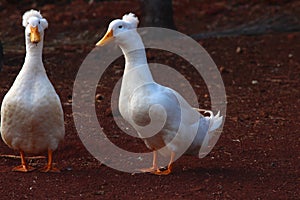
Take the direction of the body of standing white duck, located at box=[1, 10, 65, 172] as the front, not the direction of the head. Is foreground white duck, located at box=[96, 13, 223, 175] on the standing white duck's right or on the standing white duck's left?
on the standing white duck's left

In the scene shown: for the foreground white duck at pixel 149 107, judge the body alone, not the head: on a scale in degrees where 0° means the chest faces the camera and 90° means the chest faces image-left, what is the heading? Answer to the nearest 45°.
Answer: approximately 90°

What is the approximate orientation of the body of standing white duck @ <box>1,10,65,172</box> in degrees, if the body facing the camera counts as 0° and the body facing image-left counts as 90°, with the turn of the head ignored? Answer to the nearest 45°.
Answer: approximately 0°

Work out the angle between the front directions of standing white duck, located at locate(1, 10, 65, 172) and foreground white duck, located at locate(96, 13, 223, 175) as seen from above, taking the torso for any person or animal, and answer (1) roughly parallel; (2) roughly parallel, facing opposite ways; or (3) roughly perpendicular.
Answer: roughly perpendicular

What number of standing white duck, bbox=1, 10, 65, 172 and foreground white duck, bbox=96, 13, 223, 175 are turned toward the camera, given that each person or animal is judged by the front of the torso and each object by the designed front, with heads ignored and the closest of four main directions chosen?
1

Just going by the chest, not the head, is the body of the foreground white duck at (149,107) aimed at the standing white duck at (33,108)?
yes
